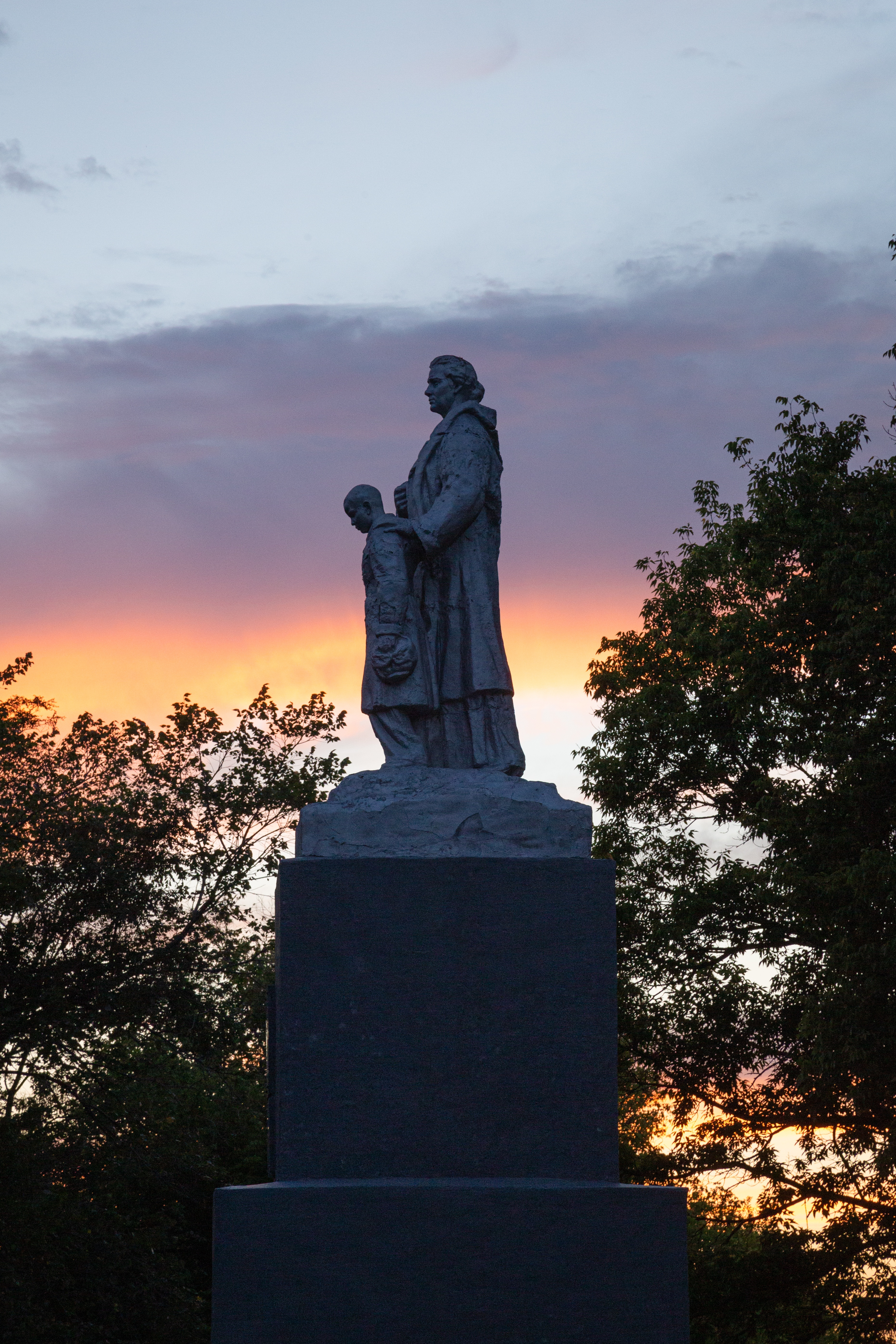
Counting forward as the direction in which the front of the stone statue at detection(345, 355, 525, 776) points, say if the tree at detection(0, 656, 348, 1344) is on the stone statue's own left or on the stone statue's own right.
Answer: on the stone statue's own right

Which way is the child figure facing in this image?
to the viewer's left

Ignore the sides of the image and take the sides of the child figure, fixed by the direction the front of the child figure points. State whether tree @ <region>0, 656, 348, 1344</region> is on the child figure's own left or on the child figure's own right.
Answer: on the child figure's own right

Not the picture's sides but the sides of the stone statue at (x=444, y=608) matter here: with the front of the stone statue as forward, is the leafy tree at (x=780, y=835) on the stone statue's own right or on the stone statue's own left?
on the stone statue's own right

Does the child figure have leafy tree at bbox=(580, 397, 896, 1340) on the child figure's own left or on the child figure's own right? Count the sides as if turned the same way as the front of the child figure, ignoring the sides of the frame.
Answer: on the child figure's own right

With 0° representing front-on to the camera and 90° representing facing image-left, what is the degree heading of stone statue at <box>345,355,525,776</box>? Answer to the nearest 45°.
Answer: approximately 90°
